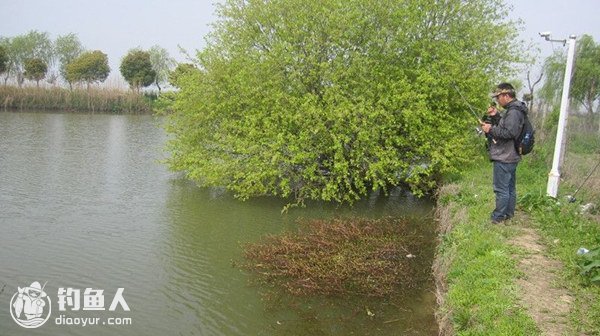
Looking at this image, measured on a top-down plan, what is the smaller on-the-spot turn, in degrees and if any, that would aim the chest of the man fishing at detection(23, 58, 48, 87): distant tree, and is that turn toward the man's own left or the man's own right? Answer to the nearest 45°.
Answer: approximately 45° to the man's own right

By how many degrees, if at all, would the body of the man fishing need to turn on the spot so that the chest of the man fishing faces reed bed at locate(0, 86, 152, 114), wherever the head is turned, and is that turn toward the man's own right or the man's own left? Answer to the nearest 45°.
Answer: approximately 45° to the man's own right

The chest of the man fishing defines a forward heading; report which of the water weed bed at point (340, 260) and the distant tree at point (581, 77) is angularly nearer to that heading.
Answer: the water weed bed

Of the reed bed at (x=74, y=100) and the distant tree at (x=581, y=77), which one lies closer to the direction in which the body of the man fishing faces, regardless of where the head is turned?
the reed bed

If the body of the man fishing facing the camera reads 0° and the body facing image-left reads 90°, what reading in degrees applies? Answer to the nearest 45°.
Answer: approximately 90°

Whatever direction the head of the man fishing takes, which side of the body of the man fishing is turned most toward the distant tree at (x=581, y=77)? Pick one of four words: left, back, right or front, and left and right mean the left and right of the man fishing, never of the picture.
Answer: right

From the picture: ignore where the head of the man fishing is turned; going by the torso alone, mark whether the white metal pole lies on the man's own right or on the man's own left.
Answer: on the man's own right
